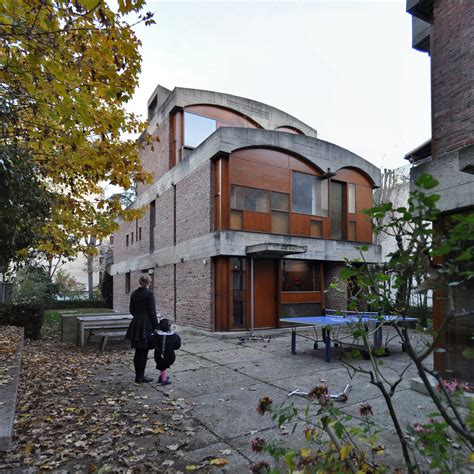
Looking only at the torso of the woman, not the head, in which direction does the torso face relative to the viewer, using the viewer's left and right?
facing away from the viewer and to the right of the viewer

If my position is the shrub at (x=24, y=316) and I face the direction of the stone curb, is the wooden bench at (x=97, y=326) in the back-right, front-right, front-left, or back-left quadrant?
front-left

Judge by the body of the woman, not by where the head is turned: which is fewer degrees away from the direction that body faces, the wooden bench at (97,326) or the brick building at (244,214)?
the brick building

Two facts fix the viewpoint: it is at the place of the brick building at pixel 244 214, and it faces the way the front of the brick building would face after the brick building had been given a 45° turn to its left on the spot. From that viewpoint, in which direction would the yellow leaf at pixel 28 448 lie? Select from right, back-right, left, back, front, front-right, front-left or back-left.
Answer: right

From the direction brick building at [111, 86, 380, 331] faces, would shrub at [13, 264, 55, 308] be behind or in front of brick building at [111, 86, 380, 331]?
behind

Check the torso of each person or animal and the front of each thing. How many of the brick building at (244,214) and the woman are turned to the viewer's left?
0

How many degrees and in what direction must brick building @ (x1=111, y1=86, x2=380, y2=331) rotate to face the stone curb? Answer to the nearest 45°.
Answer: approximately 45° to its right

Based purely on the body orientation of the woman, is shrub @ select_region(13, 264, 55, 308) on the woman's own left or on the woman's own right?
on the woman's own left

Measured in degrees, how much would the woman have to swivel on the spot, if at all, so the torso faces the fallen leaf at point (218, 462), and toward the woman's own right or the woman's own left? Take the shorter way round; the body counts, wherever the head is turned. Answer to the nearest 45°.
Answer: approximately 135° to the woman's own right

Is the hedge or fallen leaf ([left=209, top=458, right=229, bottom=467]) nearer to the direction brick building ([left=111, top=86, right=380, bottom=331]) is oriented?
the fallen leaf

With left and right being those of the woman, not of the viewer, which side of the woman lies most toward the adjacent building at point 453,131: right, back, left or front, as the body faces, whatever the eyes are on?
right

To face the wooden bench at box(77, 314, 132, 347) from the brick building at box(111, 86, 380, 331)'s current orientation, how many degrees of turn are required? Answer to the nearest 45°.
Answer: approximately 90° to its right

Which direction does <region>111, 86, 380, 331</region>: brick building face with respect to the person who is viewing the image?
facing the viewer and to the right of the viewer
